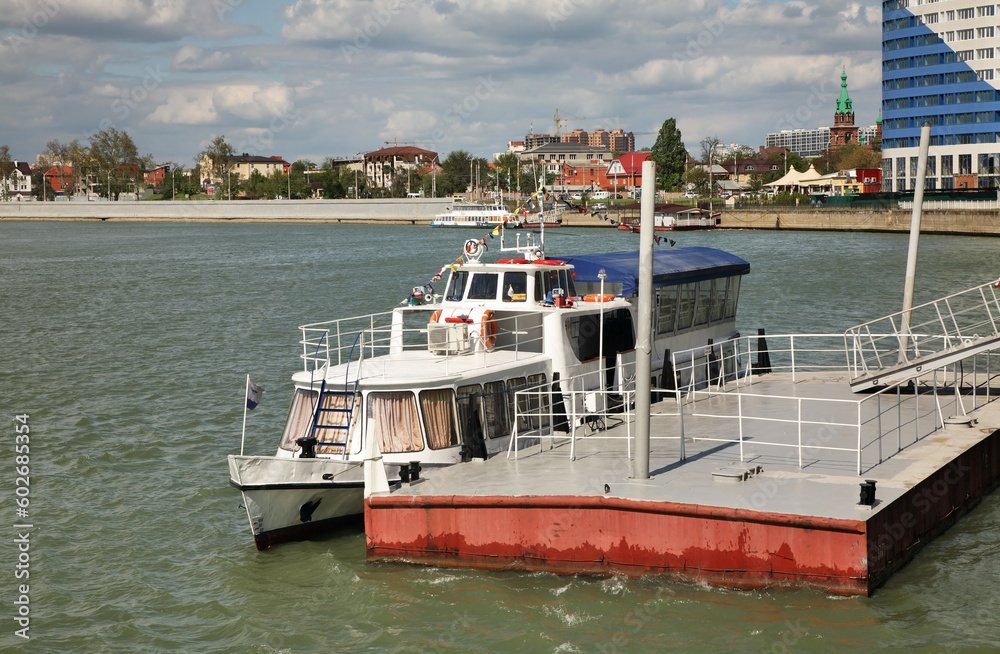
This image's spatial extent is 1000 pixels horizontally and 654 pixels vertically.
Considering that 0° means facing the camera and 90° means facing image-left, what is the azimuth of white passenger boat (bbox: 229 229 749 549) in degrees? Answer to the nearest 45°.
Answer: approximately 45°

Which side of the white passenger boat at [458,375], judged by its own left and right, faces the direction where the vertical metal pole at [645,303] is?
left
